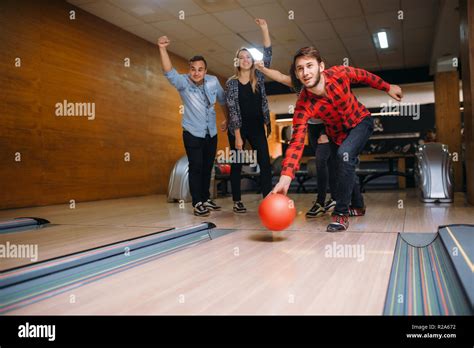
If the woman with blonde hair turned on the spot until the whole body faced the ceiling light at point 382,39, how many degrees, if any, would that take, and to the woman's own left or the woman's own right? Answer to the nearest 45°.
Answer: approximately 135° to the woman's own left

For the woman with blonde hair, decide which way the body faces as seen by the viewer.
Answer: toward the camera

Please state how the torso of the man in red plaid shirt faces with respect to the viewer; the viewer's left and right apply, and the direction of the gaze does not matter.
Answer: facing the viewer and to the left of the viewer

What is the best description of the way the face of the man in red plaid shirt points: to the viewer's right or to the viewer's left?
to the viewer's left

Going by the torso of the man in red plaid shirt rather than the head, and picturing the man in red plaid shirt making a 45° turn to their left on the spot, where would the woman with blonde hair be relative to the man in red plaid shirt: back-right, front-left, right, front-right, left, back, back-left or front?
back-right

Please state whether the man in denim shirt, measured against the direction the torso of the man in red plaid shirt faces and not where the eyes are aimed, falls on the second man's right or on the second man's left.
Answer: on the second man's right
